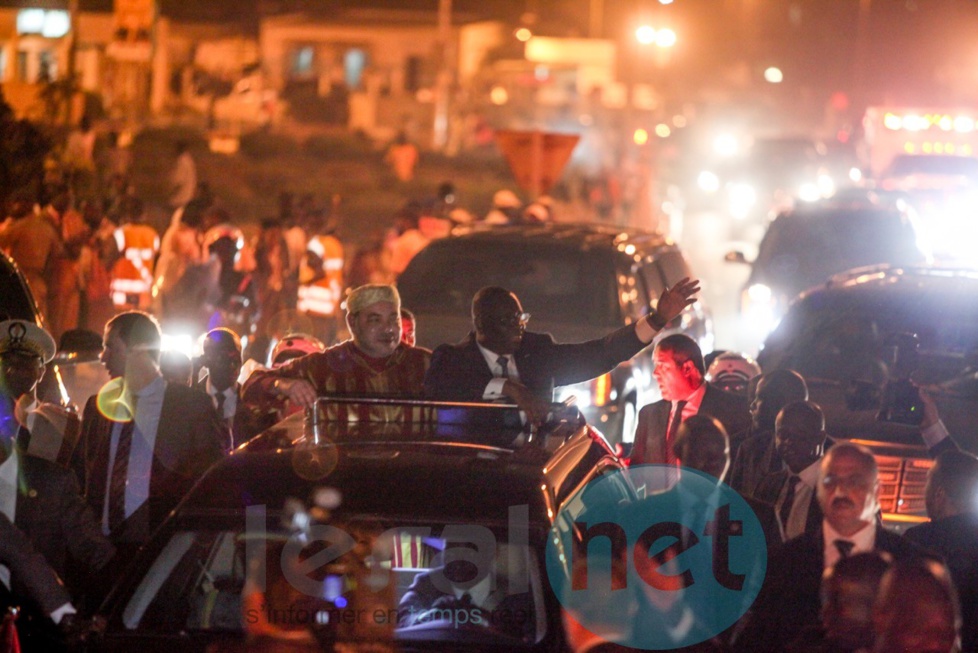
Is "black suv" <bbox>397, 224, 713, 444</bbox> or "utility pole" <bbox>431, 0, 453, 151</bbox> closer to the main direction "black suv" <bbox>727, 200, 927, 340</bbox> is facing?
the black suv

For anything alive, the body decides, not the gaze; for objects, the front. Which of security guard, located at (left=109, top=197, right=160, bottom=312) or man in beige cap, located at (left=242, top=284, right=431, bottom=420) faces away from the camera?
the security guard

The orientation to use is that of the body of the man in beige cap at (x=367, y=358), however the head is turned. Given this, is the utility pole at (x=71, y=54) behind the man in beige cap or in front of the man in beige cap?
behind

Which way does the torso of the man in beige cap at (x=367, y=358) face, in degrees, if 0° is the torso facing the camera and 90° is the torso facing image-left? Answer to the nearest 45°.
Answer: approximately 0°

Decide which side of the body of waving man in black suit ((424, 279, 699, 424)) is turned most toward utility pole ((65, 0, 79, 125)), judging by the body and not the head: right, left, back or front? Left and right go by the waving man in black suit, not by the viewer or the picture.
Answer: back

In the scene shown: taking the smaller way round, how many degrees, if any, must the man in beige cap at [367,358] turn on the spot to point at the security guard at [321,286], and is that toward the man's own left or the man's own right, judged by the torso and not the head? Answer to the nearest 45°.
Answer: approximately 180°

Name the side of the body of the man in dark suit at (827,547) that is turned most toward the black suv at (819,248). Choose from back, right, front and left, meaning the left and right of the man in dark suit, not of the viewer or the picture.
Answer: back

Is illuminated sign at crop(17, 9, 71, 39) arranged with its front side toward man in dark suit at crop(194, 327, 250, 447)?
yes

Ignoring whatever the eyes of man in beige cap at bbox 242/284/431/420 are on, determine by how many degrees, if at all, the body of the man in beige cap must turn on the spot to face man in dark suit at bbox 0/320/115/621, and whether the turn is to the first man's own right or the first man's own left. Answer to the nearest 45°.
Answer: approximately 45° to the first man's own right

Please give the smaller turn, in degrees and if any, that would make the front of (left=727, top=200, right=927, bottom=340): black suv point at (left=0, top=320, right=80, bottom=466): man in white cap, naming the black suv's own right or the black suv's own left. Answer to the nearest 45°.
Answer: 0° — it already faces them

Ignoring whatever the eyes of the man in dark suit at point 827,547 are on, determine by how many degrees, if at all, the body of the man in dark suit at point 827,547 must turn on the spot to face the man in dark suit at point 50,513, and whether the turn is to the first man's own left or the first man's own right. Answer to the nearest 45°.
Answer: approximately 90° to the first man's own right

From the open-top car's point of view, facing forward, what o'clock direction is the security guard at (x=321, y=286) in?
The security guard is roughly at 6 o'clock from the open-top car.

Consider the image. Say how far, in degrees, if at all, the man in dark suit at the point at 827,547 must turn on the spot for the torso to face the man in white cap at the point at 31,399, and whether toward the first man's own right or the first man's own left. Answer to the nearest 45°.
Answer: approximately 90° to the first man's own right
